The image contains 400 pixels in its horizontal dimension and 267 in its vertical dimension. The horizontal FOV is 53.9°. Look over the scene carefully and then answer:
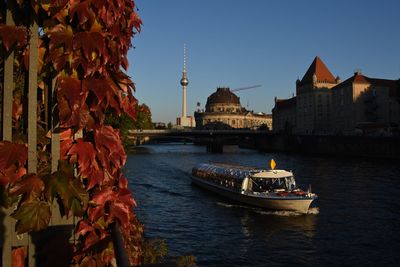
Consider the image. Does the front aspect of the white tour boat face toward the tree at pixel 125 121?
no

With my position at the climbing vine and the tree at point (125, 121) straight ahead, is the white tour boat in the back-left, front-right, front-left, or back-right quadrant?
front-right
